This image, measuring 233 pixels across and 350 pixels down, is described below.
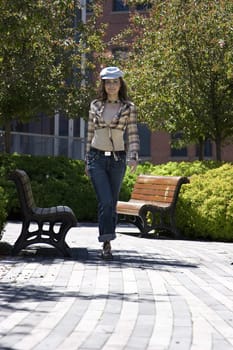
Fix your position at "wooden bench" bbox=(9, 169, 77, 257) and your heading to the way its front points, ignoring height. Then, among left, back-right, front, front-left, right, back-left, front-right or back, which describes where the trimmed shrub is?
front-left

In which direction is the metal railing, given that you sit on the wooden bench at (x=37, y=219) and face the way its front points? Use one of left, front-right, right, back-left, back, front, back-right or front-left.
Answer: left

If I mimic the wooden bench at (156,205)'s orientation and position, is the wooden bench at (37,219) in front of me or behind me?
in front

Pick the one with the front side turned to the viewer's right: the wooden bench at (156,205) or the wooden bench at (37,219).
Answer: the wooden bench at (37,219)

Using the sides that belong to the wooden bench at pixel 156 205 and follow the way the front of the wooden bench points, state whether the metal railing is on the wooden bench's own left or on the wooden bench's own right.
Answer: on the wooden bench's own right

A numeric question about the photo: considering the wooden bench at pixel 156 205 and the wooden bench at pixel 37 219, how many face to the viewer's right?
1

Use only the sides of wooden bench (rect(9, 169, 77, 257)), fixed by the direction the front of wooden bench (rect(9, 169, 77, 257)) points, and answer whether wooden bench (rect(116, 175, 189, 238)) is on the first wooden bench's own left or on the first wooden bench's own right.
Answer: on the first wooden bench's own left

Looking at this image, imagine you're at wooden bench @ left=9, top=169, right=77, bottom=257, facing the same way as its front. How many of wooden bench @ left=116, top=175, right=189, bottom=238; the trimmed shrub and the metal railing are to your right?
0

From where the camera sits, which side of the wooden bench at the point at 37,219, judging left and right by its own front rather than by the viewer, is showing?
right

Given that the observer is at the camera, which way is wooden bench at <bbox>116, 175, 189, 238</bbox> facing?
facing the viewer and to the left of the viewer
